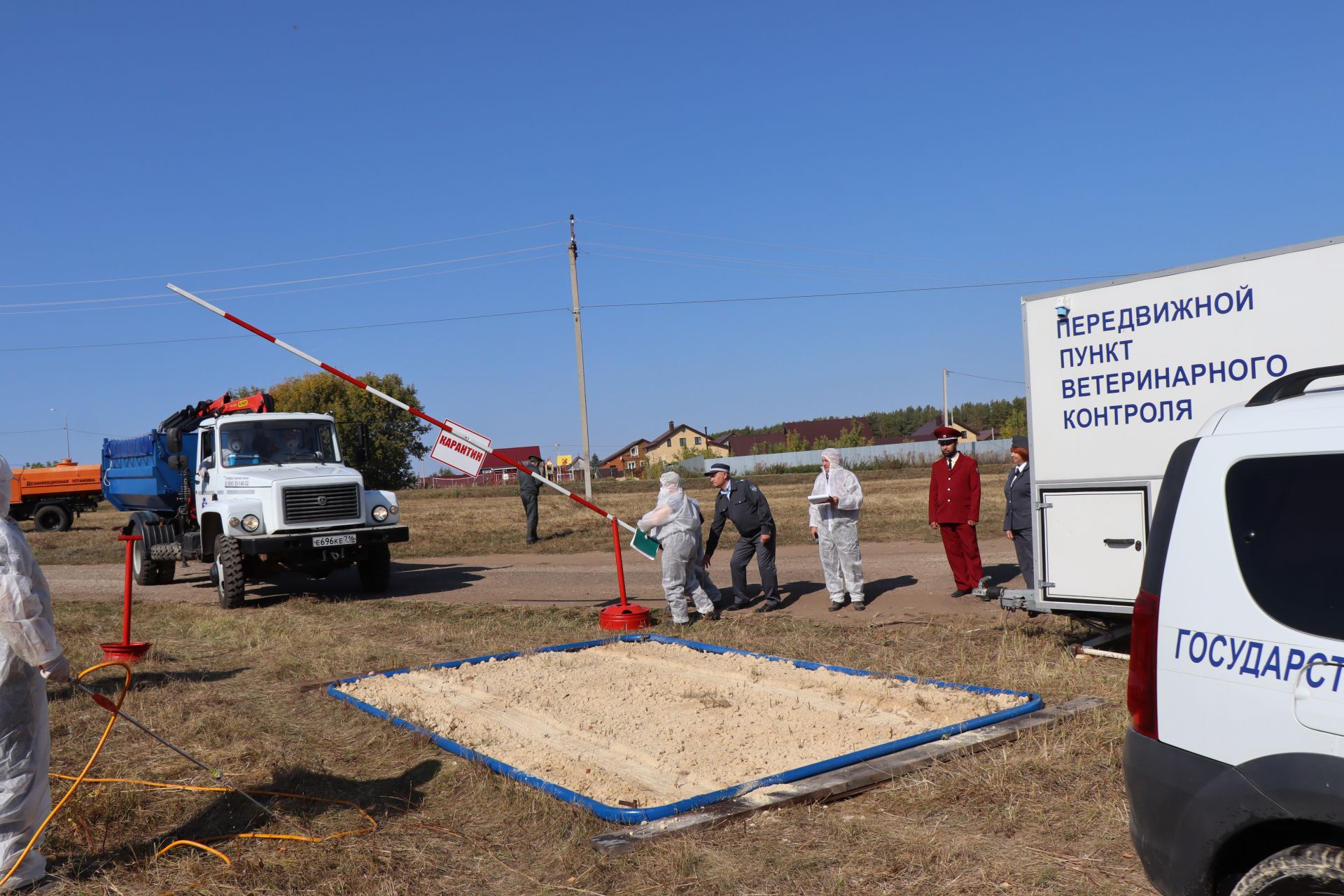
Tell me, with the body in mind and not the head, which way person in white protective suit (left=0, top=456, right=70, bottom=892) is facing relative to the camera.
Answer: to the viewer's right

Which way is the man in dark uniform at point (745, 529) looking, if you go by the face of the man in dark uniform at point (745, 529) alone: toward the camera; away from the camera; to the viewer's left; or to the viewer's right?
to the viewer's left

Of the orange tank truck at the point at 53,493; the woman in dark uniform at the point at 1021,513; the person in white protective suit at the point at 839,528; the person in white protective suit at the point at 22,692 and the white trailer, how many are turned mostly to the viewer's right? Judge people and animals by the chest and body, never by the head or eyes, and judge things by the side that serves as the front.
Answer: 2

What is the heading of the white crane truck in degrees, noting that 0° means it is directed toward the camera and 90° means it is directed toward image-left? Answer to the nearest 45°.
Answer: approximately 315°

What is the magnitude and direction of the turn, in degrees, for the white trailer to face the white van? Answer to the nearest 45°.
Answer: approximately 135° to its left

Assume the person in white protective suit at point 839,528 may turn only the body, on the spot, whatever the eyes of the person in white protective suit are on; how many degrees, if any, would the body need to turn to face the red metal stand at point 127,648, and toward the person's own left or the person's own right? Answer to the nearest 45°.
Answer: approximately 45° to the person's own right
